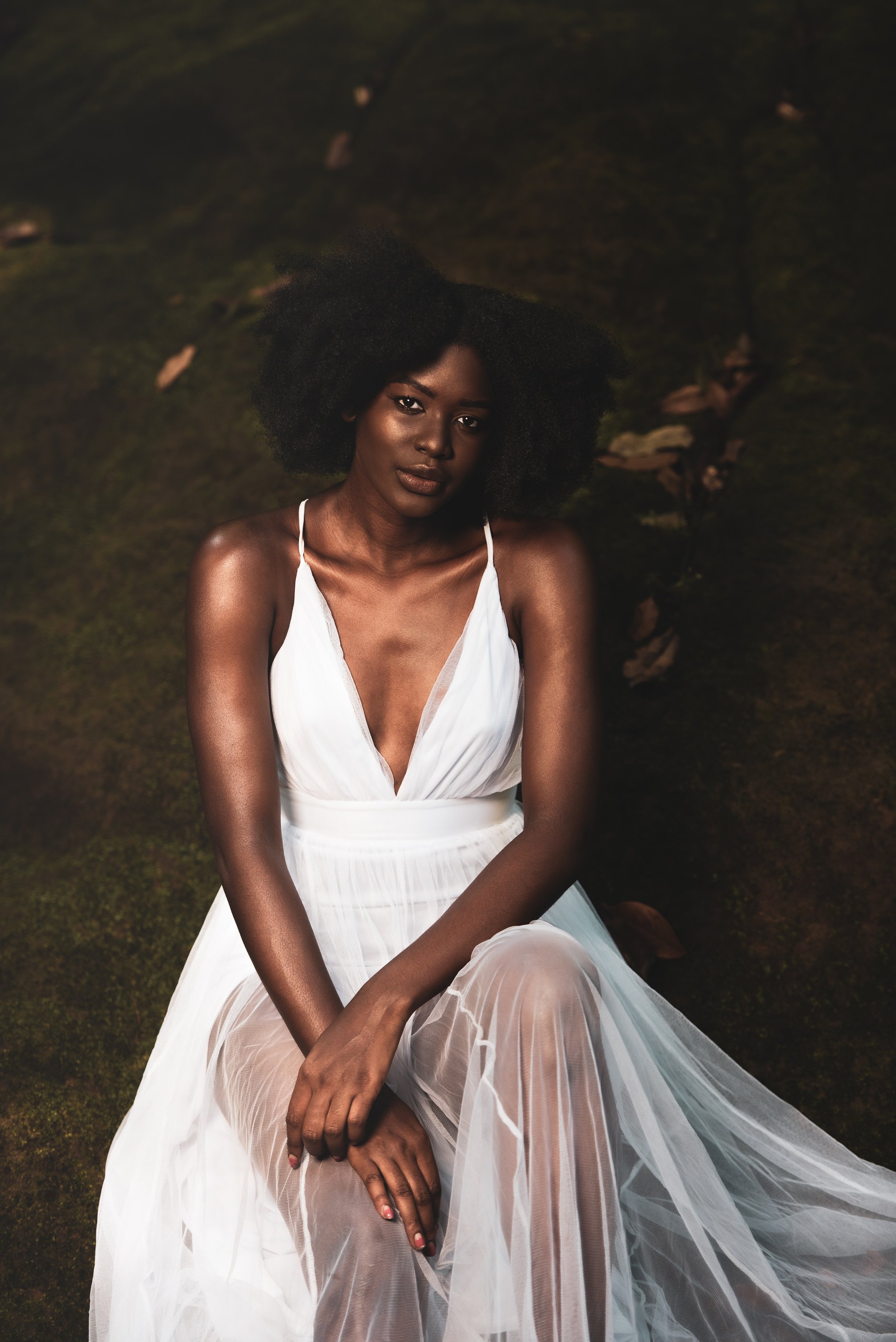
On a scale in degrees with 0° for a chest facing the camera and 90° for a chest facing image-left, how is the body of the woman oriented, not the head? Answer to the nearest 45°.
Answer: approximately 0°

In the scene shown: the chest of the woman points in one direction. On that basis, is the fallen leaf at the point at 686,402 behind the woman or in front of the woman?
behind

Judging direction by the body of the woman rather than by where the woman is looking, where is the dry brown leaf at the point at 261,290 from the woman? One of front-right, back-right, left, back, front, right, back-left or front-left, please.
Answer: back

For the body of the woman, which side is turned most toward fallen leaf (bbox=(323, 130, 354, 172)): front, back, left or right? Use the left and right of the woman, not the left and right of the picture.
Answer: back
